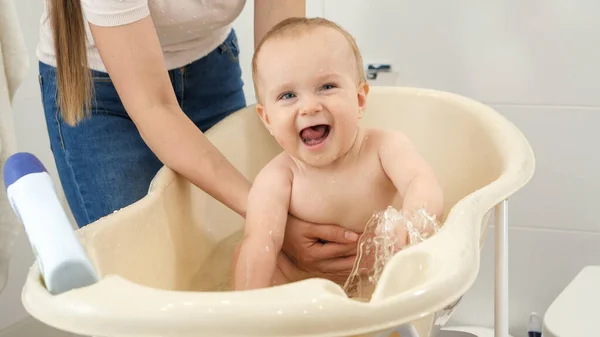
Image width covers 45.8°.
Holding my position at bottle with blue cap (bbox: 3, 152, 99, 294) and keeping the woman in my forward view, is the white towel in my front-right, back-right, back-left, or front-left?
front-left

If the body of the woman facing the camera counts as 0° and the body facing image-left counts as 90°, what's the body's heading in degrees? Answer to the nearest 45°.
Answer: approximately 315°

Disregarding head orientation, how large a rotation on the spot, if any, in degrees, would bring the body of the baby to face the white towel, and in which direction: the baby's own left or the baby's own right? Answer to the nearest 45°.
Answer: approximately 135° to the baby's own right

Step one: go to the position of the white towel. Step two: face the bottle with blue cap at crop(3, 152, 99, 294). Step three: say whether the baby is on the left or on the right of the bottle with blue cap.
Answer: left

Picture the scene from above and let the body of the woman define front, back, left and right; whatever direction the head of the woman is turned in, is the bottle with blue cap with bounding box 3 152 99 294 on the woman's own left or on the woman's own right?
on the woman's own right

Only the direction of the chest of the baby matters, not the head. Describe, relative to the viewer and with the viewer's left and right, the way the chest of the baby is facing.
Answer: facing the viewer
